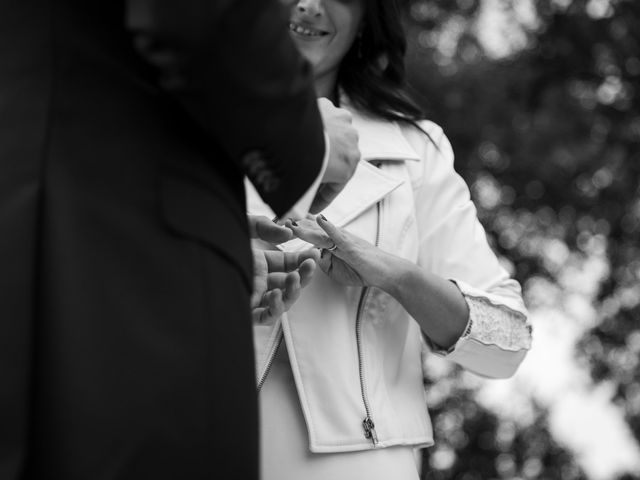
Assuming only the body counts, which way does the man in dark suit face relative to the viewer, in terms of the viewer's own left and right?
facing away from the viewer and to the right of the viewer

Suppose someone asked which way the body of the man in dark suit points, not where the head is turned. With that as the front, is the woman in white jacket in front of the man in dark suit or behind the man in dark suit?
in front

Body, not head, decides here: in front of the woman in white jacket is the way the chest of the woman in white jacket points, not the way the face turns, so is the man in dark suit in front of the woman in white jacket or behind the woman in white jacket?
in front

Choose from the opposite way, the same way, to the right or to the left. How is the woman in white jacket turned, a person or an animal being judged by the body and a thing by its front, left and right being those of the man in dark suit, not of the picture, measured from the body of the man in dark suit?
the opposite way

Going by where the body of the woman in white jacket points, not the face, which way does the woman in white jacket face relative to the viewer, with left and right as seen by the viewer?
facing the viewer and to the left of the viewer
